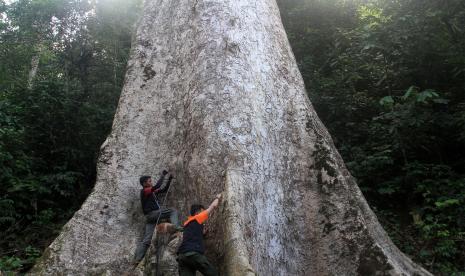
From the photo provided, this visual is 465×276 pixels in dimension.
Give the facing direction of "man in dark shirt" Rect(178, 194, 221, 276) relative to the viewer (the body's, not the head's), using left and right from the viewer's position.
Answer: facing away from the viewer and to the right of the viewer

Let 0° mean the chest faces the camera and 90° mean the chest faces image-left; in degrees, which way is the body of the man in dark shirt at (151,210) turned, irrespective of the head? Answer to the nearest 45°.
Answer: approximately 270°

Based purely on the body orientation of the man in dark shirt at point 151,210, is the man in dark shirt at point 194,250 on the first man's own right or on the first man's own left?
on the first man's own right

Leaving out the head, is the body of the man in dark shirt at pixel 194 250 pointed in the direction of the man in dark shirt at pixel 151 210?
no

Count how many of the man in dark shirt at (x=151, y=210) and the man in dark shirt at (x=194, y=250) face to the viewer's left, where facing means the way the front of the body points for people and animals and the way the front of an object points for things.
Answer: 0
